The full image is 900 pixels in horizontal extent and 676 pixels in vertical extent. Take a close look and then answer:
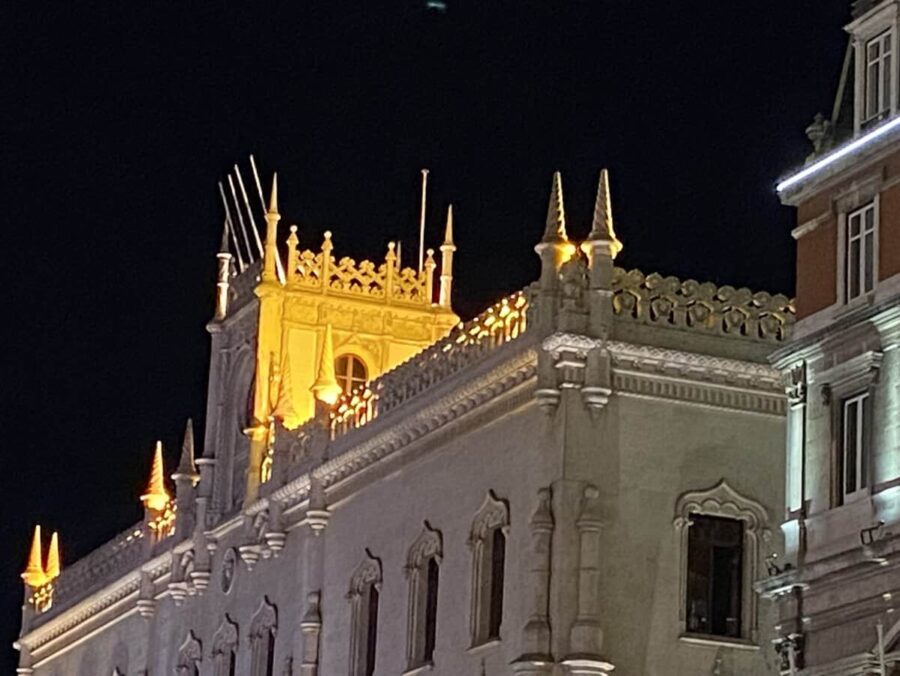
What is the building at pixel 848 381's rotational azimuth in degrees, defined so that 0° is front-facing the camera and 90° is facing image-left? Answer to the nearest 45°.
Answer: approximately 45°
